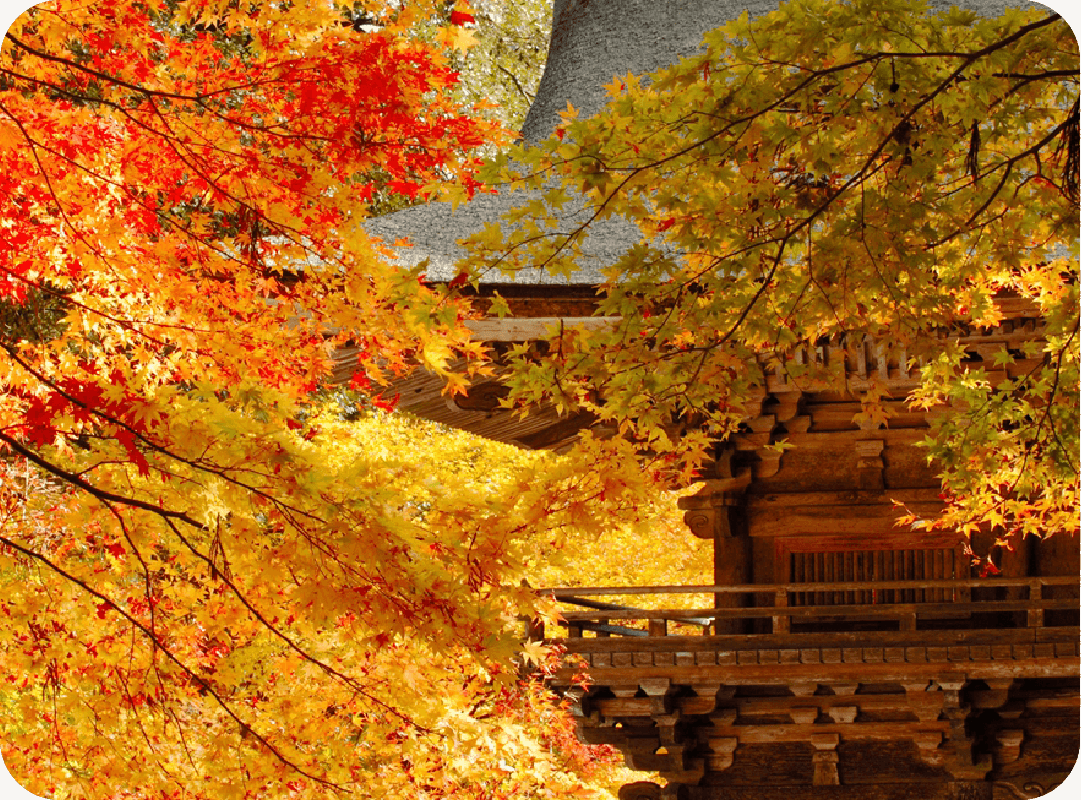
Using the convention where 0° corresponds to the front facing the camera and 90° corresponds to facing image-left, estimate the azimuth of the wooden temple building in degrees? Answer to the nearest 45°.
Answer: approximately 0°

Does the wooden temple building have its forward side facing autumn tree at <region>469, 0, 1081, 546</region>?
yes
